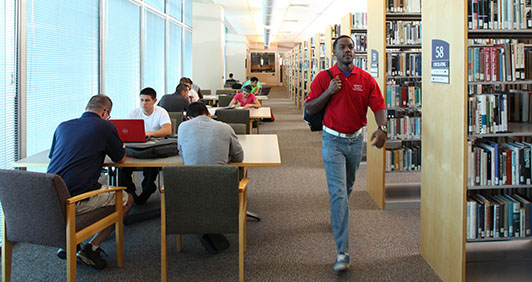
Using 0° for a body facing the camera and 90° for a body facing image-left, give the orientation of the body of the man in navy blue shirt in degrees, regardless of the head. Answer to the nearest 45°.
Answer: approximately 225°

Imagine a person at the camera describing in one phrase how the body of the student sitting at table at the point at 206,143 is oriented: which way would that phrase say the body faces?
away from the camera

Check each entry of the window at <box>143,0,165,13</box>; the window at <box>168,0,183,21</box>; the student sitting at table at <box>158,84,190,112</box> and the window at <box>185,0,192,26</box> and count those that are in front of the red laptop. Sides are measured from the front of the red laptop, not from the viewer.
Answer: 4

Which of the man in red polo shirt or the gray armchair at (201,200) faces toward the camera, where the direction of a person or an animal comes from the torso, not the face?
the man in red polo shirt

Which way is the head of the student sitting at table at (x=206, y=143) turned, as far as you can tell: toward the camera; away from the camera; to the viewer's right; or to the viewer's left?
away from the camera

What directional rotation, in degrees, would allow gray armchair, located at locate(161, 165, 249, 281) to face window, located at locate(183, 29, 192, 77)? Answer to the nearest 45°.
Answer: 0° — it already faces it

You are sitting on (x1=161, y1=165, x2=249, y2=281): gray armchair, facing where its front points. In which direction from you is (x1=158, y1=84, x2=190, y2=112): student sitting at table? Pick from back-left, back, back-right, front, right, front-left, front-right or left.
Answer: front

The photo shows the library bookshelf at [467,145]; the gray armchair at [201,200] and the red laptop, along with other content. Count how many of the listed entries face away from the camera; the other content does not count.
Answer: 2

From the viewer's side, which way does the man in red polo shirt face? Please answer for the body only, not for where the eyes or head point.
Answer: toward the camera

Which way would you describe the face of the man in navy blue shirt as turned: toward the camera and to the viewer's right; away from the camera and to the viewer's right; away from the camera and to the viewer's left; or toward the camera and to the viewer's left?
away from the camera and to the viewer's right

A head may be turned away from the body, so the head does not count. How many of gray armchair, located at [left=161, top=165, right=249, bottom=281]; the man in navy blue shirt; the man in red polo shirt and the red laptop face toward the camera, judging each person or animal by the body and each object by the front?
1
